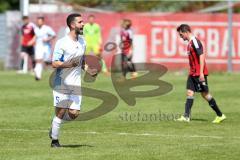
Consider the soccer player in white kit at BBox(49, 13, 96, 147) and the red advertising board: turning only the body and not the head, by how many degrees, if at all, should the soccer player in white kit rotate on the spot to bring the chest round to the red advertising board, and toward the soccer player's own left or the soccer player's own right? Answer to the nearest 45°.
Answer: approximately 135° to the soccer player's own left

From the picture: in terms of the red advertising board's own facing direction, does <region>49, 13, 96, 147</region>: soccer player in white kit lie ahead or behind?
ahead

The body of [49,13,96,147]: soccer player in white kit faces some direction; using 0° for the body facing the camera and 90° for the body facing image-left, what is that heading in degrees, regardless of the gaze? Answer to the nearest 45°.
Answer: approximately 315°

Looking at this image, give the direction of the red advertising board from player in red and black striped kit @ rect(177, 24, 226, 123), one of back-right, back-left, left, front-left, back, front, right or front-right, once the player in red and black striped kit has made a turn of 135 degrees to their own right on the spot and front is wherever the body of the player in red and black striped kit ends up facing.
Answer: front-left

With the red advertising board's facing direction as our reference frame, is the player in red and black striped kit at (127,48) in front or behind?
in front

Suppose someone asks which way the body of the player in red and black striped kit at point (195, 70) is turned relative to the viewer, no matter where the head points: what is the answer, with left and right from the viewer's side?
facing to the left of the viewer

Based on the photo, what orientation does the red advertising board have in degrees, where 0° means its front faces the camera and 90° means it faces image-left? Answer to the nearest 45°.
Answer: approximately 0°

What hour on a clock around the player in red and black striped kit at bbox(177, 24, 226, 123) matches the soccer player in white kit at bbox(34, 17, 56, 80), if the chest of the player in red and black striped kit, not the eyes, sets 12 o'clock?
The soccer player in white kit is roughly at 2 o'clock from the player in red and black striped kit.

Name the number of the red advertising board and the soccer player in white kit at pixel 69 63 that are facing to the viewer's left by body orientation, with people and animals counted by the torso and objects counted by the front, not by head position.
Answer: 0

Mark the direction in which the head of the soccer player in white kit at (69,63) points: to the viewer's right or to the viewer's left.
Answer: to the viewer's right

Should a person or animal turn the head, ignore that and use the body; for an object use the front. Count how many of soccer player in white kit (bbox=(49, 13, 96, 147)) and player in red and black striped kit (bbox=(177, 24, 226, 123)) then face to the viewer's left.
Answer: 1
